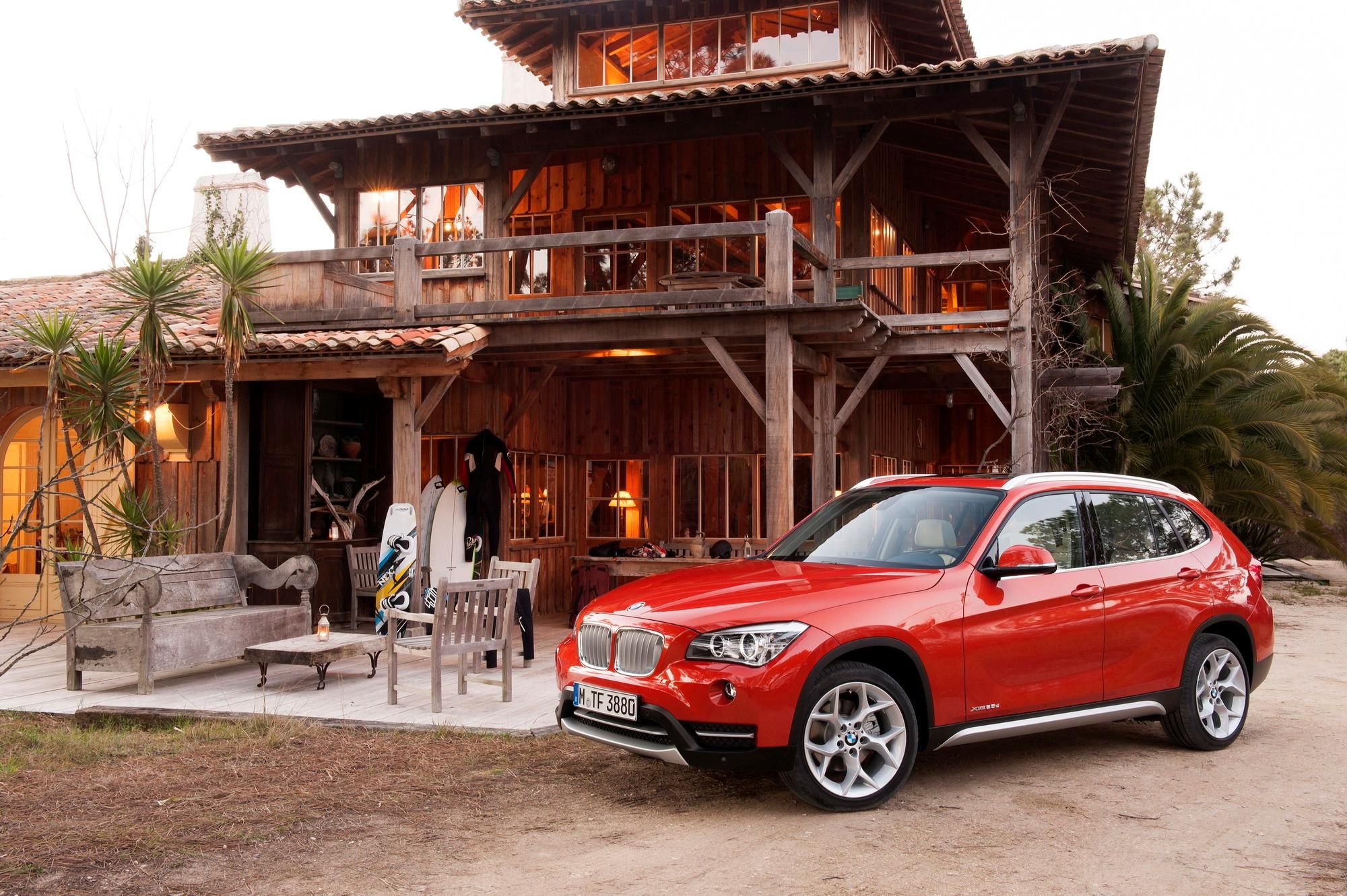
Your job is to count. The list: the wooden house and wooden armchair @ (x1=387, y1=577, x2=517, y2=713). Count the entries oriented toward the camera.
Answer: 1

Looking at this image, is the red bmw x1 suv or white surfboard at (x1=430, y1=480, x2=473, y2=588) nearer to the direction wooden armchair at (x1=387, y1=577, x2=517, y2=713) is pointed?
the white surfboard

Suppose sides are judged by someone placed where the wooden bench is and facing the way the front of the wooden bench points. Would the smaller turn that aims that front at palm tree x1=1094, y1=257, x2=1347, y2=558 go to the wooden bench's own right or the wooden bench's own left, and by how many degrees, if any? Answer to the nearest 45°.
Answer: approximately 45° to the wooden bench's own left

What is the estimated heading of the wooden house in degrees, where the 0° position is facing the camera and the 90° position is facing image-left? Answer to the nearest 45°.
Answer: approximately 0°

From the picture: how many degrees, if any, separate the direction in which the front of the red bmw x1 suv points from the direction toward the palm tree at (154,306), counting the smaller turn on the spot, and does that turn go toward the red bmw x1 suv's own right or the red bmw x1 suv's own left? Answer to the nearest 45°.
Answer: approximately 90° to the red bmw x1 suv's own right

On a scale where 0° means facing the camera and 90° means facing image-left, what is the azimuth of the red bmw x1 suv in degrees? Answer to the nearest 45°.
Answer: approximately 45°

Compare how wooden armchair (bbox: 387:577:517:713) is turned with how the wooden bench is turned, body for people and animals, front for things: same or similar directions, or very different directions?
very different directions

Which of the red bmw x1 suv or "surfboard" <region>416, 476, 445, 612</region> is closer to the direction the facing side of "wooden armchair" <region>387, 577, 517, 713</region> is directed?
the surfboard

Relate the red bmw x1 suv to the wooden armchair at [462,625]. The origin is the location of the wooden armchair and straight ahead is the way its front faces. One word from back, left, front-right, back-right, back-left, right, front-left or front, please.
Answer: back

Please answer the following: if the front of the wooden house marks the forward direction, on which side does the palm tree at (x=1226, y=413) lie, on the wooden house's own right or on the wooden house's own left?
on the wooden house's own left
